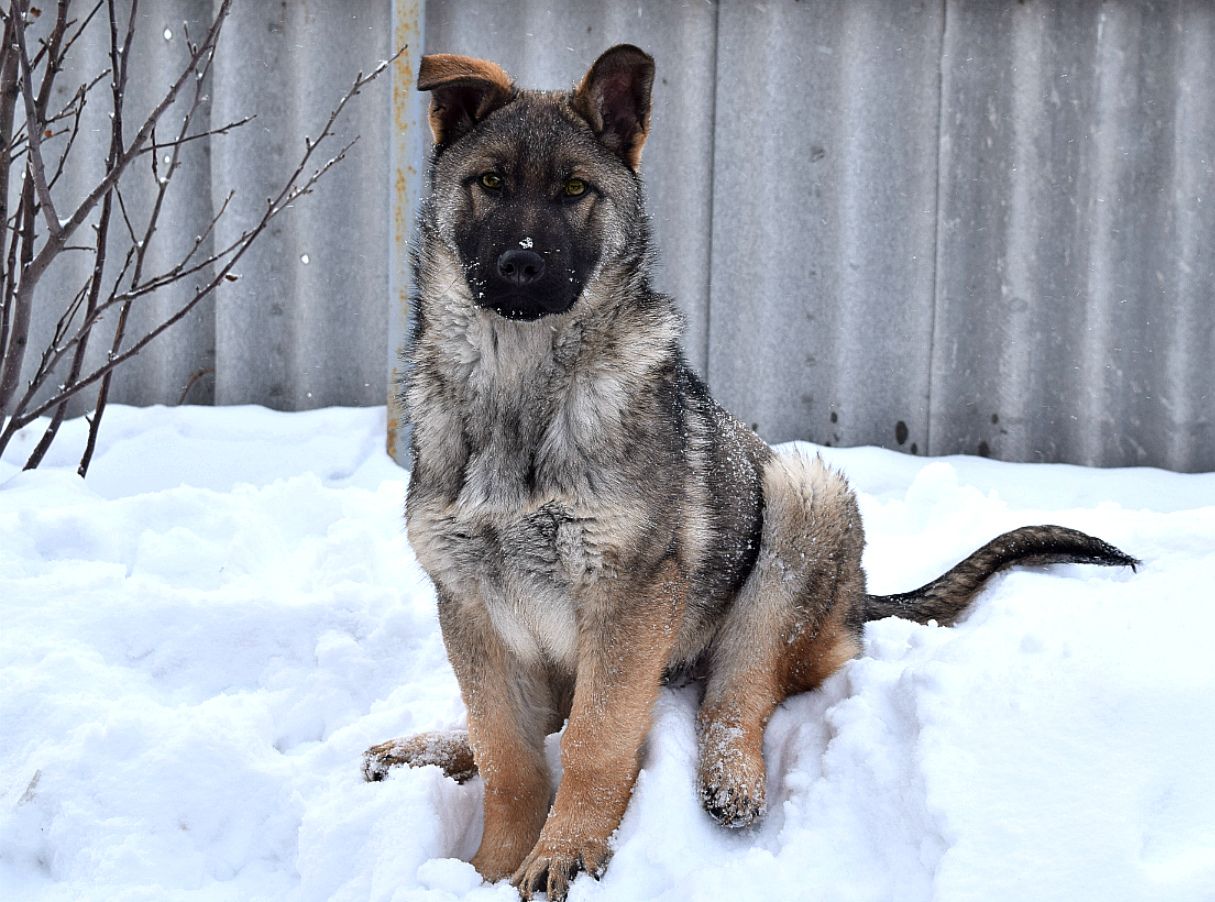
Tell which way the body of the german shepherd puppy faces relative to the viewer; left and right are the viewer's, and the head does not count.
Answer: facing the viewer and to the left of the viewer

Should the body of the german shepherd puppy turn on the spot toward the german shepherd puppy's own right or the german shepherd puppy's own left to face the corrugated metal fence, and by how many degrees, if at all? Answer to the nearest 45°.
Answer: approximately 135° to the german shepherd puppy's own right
